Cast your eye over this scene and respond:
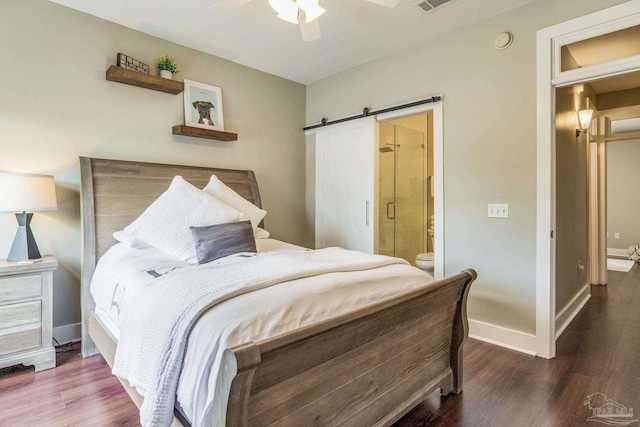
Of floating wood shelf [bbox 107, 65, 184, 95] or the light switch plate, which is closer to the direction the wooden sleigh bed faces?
the light switch plate

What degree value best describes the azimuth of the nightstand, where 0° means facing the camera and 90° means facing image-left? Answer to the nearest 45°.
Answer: approximately 315°

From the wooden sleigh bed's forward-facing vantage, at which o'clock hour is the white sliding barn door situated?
The white sliding barn door is roughly at 8 o'clock from the wooden sleigh bed.

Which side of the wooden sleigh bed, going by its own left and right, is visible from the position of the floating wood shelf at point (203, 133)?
back

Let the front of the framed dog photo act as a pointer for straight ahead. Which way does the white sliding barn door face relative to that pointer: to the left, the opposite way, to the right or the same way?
to the right
